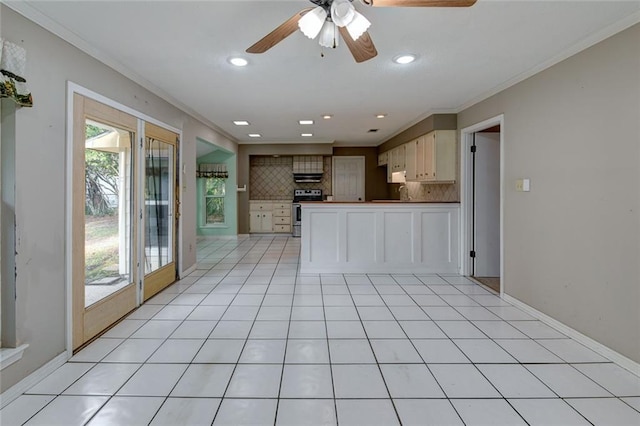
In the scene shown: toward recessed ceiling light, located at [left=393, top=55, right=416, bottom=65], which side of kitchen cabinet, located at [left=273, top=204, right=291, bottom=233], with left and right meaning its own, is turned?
front

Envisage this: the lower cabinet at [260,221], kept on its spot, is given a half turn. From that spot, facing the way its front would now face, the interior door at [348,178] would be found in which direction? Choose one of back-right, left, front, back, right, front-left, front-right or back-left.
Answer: right

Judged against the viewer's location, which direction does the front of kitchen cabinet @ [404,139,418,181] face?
facing to the left of the viewer

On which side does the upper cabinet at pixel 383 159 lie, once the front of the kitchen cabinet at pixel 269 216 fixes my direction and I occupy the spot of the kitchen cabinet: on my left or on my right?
on my left
